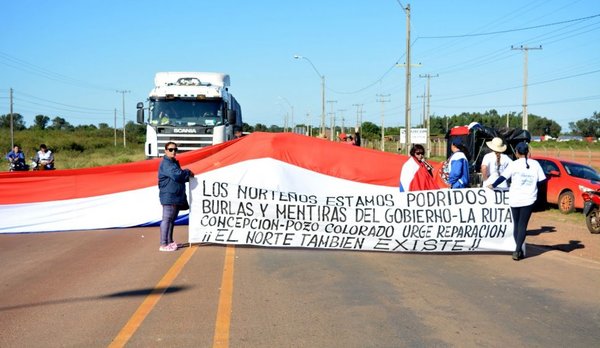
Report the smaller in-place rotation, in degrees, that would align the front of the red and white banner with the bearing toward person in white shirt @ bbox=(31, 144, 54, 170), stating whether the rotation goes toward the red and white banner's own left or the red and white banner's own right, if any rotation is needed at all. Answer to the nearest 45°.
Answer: approximately 135° to the red and white banner's own right

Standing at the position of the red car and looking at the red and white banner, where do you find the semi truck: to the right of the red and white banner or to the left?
right

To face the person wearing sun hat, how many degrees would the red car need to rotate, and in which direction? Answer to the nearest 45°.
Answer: approximately 45° to its right
